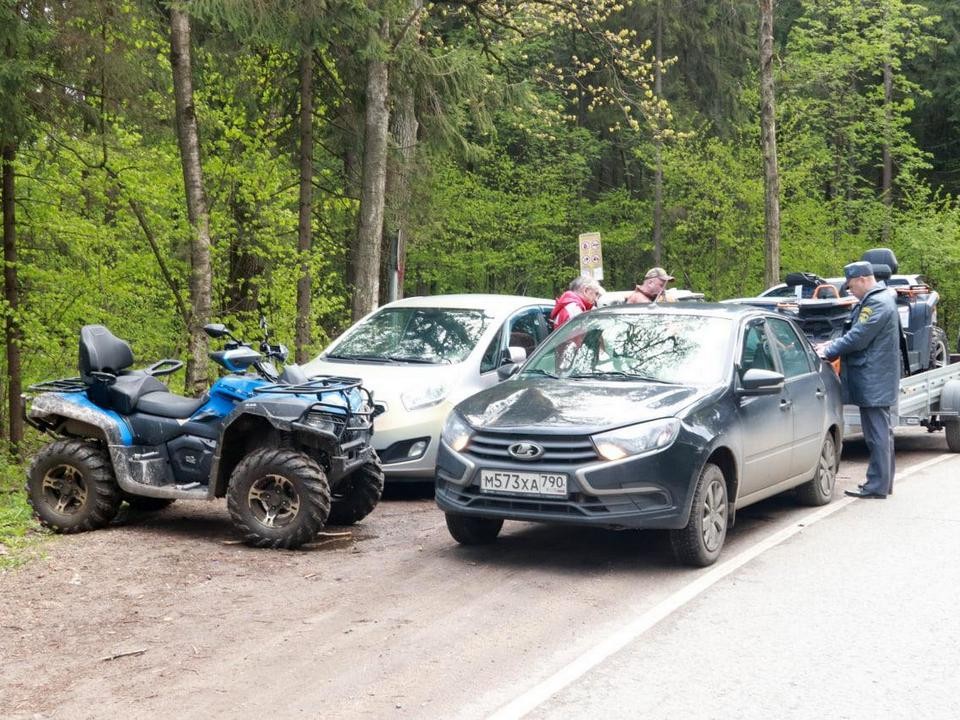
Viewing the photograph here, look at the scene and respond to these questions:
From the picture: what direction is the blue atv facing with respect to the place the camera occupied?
facing the viewer and to the right of the viewer

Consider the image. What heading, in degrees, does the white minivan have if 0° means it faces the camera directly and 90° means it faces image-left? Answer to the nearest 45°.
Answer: approximately 45°

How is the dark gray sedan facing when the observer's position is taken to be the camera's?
facing the viewer and to the left of the viewer

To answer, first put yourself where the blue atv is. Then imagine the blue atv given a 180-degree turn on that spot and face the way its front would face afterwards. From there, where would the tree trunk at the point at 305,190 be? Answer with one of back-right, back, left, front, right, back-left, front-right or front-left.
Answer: front-right

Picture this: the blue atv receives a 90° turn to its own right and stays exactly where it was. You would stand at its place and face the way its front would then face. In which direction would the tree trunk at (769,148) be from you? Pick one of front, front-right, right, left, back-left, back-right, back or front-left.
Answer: back

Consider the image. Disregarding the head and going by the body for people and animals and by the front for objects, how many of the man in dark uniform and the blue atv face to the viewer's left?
1

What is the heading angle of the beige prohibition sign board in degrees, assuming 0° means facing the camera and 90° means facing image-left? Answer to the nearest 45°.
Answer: approximately 0°

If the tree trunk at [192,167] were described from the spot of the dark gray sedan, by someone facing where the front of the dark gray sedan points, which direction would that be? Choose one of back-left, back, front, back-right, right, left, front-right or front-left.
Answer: right

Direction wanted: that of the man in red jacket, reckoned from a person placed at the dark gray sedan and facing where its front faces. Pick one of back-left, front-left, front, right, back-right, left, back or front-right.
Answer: back-right

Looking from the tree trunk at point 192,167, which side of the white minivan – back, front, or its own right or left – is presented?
right

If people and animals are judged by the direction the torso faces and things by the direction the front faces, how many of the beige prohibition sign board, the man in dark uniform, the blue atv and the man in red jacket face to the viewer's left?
1

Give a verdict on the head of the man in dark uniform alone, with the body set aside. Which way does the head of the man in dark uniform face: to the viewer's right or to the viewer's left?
to the viewer's left

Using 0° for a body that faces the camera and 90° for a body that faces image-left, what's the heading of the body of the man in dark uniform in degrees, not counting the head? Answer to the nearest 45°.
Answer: approximately 90°

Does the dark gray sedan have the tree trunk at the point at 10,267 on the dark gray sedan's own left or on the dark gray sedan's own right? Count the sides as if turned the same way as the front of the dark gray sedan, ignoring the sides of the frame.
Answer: on the dark gray sedan's own right
